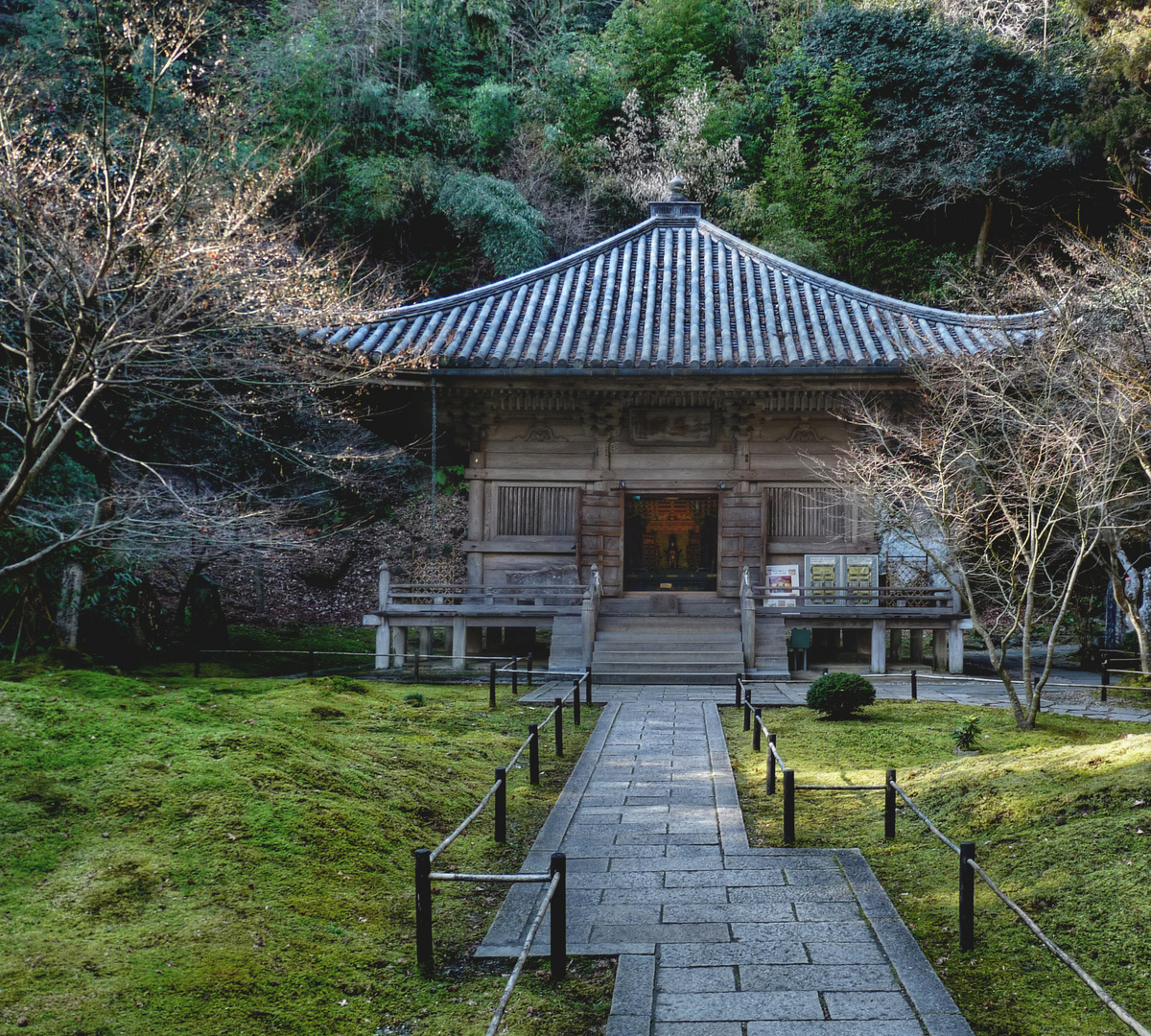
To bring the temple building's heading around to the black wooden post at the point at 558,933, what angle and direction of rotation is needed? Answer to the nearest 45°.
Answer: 0° — it already faces it

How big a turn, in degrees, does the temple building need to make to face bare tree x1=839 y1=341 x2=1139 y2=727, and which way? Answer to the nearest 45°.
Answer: approximately 45° to its left

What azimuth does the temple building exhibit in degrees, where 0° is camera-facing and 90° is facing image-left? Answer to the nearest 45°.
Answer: approximately 0°

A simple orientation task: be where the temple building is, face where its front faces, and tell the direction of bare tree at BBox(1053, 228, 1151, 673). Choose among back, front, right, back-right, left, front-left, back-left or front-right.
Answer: front-left

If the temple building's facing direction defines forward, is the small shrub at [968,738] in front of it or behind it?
in front

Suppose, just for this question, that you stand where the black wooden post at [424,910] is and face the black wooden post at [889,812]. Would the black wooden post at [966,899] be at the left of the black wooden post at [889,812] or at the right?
right

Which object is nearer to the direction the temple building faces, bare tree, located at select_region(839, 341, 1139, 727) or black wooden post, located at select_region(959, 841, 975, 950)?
the black wooden post

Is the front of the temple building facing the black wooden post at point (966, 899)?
yes

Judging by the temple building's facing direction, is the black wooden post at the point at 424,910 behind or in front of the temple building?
in front

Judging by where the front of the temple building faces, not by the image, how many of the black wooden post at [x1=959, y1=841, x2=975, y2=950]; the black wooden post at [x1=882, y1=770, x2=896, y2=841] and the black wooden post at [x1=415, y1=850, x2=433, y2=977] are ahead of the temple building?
3
